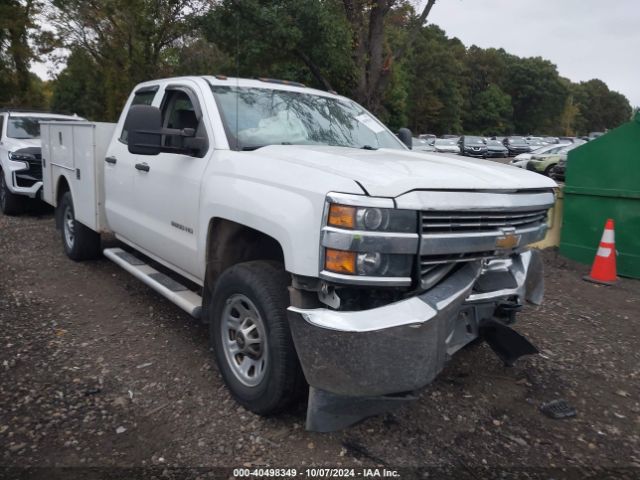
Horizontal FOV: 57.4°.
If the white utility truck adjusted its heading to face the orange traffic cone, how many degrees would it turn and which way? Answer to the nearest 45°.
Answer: approximately 90° to its left

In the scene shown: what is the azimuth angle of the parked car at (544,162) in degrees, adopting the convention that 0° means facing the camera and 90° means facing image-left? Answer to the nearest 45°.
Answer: approximately 45°

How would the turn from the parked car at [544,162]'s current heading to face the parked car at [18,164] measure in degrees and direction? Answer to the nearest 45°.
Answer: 0° — it already faces it

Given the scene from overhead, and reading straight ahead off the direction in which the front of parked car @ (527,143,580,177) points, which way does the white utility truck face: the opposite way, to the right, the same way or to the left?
to the left

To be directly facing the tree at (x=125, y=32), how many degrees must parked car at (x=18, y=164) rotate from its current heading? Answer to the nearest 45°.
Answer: approximately 135° to its left

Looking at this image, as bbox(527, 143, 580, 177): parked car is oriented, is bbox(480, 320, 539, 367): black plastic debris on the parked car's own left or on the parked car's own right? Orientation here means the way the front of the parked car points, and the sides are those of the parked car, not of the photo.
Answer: on the parked car's own left

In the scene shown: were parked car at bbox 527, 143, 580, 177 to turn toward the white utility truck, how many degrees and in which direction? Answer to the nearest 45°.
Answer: approximately 45° to its left

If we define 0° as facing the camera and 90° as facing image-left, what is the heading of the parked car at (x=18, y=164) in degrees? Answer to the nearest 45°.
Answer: approximately 315°
